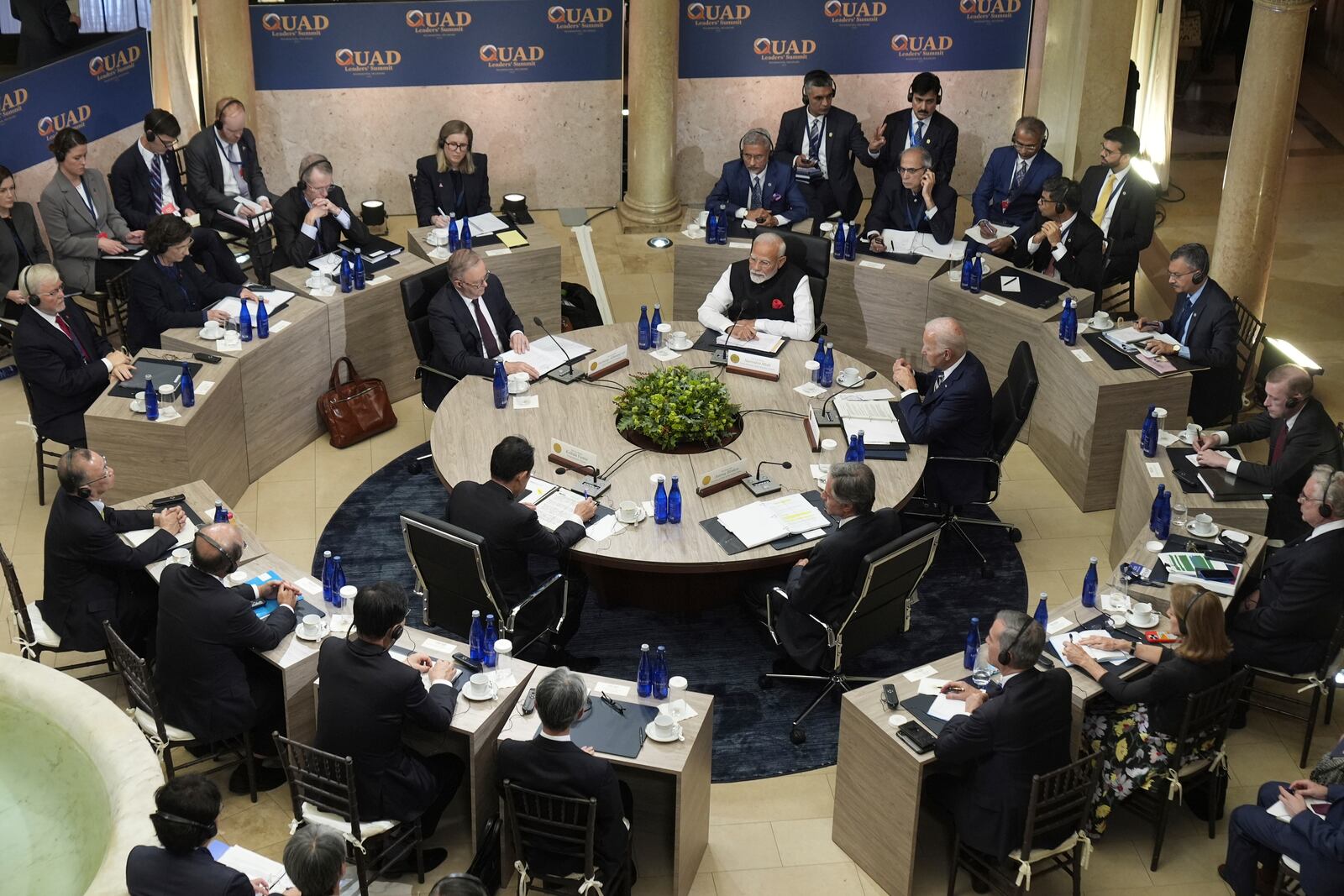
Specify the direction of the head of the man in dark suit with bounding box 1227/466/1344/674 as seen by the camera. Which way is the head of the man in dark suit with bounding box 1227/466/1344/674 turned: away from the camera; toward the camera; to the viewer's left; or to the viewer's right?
to the viewer's left

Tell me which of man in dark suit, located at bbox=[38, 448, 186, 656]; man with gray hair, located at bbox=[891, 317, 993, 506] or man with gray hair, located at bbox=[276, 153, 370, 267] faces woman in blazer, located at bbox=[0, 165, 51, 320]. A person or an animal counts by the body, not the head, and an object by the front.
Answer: man with gray hair, located at bbox=[891, 317, 993, 506]

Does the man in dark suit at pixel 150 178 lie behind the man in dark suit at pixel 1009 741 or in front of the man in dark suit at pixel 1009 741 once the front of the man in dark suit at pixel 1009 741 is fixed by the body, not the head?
in front

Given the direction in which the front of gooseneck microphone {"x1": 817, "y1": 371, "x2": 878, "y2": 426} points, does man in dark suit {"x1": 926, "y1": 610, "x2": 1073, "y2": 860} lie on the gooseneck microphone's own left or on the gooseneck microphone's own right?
on the gooseneck microphone's own right

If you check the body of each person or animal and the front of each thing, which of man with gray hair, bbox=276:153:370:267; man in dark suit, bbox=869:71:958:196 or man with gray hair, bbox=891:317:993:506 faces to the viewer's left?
man with gray hair, bbox=891:317:993:506

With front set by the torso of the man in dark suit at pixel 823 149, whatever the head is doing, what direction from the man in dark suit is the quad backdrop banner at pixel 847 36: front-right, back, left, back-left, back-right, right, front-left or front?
back

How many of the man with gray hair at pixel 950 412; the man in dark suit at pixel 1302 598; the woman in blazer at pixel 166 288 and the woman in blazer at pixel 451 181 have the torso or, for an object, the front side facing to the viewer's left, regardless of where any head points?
2

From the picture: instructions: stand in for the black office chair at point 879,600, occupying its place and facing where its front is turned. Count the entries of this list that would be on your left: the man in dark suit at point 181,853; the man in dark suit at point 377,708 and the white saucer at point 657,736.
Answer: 3

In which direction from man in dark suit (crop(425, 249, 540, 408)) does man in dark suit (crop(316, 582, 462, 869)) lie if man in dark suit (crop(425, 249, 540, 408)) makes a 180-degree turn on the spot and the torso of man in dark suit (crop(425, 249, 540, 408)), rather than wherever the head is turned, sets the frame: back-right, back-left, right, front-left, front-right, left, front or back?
back-left

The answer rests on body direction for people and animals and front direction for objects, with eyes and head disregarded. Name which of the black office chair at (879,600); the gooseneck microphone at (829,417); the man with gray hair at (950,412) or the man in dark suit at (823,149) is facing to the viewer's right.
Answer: the gooseneck microphone

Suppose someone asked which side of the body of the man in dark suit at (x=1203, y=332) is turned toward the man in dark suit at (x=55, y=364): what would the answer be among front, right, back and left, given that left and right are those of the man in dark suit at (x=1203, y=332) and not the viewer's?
front

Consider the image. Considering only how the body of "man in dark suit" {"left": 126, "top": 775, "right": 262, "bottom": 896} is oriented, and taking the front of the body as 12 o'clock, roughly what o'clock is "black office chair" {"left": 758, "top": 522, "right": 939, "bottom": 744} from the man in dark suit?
The black office chair is roughly at 1 o'clock from the man in dark suit.

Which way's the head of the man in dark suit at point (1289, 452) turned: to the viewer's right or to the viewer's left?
to the viewer's left

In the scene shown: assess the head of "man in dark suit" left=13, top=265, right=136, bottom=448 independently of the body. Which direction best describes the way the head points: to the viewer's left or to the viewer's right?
to the viewer's right

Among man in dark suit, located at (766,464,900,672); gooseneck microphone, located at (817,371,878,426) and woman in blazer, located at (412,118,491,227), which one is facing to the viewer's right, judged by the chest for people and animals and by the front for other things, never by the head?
the gooseneck microphone

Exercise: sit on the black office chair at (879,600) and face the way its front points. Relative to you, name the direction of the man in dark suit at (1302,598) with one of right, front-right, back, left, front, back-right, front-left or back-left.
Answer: back-right

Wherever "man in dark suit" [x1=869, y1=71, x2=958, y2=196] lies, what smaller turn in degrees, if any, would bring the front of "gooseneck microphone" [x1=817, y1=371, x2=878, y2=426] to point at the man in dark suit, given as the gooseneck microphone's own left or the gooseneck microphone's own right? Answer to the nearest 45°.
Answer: approximately 90° to the gooseneck microphone's own left
